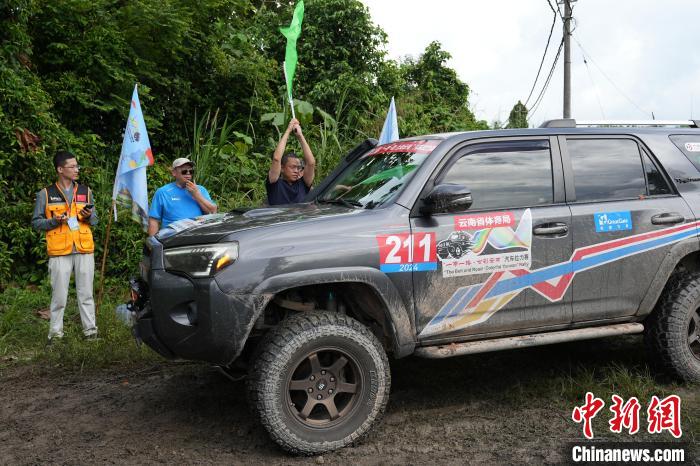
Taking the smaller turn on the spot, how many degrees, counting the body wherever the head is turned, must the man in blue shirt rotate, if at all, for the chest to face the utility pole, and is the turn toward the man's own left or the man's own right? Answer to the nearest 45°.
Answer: approximately 90° to the man's own left

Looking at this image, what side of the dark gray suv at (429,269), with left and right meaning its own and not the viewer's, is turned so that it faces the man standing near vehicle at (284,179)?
right

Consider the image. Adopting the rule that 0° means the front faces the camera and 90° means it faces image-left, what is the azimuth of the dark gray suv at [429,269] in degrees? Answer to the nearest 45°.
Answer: approximately 45°

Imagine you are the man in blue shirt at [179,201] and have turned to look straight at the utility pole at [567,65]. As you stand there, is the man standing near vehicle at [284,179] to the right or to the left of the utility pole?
right

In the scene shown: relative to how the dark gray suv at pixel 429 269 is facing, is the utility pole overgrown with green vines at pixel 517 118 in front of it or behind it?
behind

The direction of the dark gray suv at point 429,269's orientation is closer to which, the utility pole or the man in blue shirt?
the man in blue shirt

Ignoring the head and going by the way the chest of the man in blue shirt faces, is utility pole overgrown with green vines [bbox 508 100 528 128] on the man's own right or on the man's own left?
on the man's own left

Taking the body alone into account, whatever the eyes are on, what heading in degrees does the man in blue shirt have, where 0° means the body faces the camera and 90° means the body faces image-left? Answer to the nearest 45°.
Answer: approximately 315°

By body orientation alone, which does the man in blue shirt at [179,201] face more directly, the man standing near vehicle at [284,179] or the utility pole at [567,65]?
the man standing near vehicle

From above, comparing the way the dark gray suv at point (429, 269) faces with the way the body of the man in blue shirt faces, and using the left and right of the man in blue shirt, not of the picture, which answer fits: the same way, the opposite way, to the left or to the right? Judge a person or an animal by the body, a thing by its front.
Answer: to the right

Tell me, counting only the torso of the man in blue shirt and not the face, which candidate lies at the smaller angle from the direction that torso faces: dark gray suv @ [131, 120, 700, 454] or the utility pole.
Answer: the dark gray suv
